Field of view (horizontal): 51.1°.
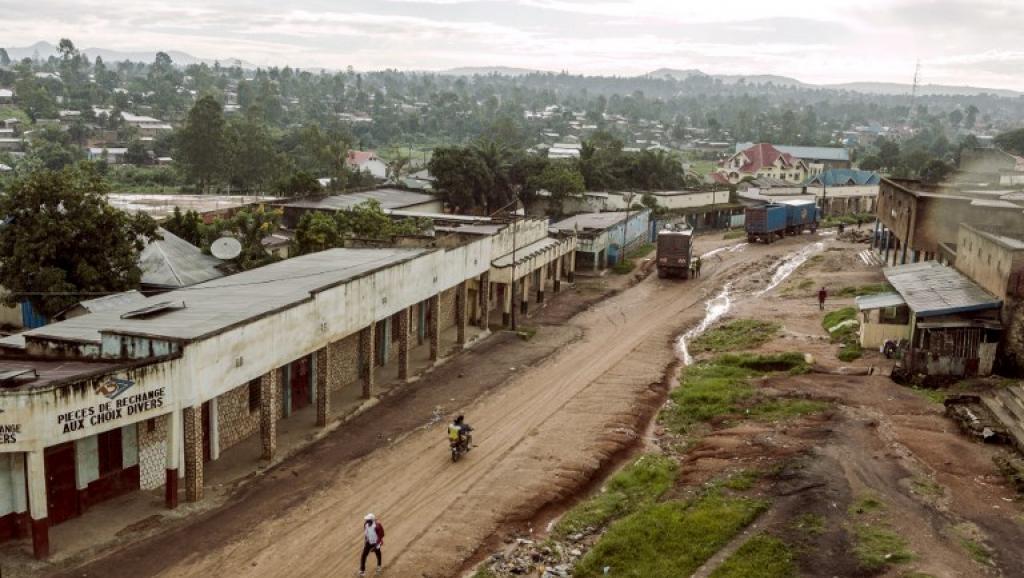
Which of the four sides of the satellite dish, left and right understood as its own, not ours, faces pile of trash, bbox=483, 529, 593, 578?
front

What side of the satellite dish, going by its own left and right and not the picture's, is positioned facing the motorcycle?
front

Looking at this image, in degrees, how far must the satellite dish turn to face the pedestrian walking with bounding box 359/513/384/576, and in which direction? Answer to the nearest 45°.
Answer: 0° — it already faces them

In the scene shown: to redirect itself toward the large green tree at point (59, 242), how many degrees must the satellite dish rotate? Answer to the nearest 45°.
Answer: approximately 45° to its right

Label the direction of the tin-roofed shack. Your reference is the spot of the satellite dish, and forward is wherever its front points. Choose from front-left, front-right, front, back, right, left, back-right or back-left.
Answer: front-left

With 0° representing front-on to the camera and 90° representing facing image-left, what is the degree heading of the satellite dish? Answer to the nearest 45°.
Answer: approximately 0°
